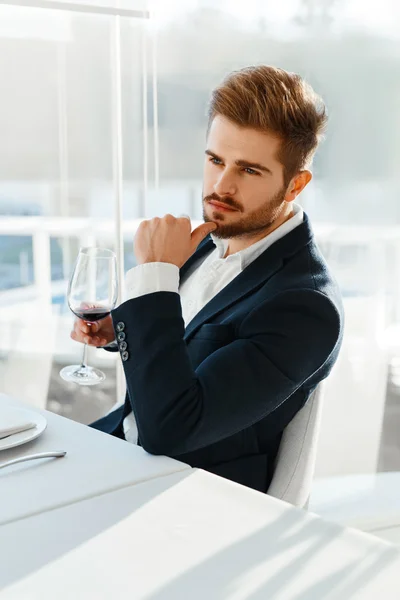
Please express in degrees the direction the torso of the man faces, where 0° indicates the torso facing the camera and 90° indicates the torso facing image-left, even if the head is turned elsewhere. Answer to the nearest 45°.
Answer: approximately 45°

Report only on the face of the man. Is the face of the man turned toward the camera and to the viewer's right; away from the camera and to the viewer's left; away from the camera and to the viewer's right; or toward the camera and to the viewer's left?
toward the camera and to the viewer's left

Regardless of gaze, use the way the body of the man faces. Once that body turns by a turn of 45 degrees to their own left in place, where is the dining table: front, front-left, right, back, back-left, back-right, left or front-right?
front
